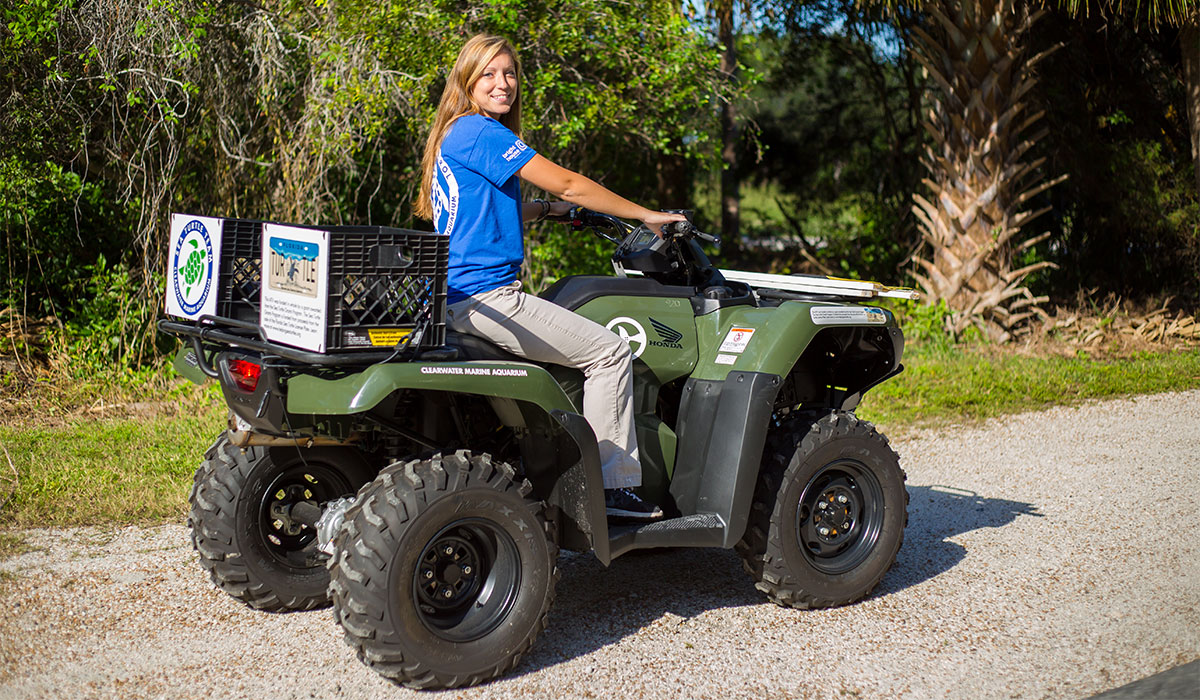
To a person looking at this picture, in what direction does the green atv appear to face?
facing away from the viewer and to the right of the viewer

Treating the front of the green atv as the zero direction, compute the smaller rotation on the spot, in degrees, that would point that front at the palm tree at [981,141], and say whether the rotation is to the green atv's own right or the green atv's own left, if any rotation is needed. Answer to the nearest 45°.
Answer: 0° — it already faces it

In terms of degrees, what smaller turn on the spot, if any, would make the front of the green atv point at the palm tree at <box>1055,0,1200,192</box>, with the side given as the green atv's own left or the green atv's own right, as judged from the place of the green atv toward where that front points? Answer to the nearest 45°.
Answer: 0° — it already faces it

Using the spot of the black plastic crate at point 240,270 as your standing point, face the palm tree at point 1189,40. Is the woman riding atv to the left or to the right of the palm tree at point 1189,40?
right
